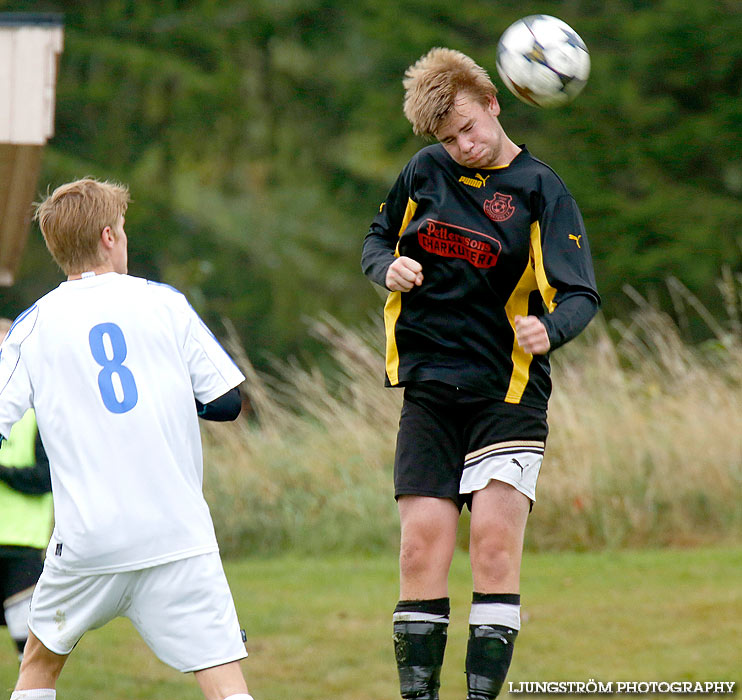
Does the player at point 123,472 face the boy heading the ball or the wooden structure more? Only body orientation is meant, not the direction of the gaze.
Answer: the wooden structure

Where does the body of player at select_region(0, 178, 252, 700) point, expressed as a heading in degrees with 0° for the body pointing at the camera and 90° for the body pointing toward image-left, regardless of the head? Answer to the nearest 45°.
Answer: approximately 180°

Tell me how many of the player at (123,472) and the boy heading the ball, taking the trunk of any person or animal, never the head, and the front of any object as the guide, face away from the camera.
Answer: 1

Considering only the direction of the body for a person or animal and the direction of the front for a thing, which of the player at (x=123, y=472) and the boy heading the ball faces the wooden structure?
the player

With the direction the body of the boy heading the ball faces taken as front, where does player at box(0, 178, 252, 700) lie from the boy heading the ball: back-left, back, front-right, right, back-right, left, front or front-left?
front-right

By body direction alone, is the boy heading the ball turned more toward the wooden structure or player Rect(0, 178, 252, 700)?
the player

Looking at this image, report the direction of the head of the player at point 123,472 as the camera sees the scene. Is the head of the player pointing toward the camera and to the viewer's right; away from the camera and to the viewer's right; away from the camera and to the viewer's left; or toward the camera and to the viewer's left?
away from the camera and to the viewer's right

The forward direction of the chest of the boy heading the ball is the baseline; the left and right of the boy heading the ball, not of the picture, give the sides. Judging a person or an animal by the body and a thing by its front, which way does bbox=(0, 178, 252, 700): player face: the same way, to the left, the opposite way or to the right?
the opposite way
